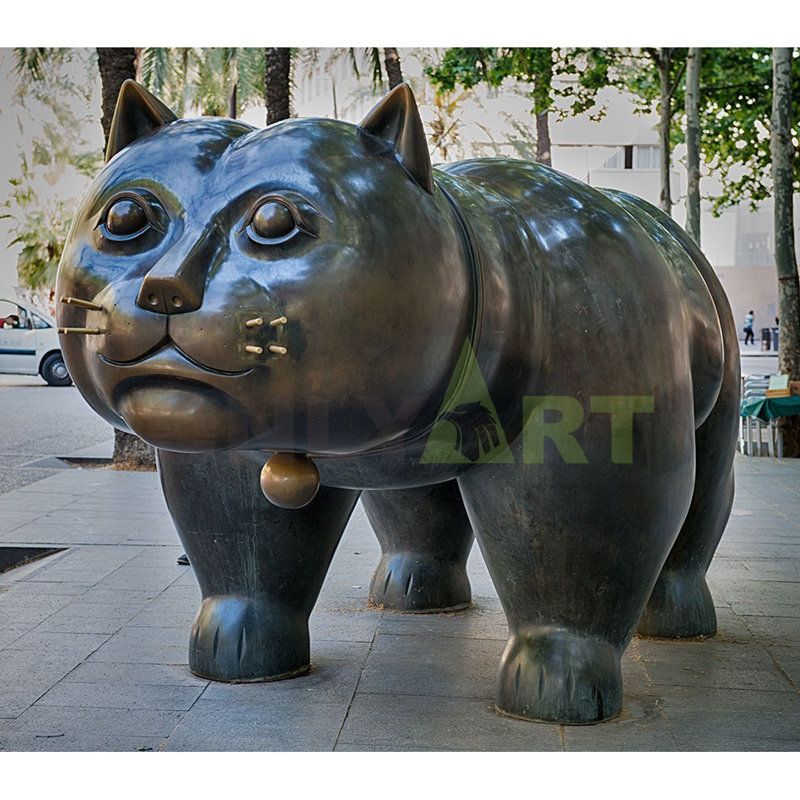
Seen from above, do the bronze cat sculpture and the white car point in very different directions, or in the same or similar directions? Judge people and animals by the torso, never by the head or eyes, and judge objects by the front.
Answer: very different directions

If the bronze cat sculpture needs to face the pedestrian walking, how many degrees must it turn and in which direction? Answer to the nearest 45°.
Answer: approximately 135° to its right

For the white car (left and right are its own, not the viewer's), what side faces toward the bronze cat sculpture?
right

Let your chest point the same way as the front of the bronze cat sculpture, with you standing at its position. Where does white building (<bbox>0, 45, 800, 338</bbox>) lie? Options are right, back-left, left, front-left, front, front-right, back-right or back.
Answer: back-right

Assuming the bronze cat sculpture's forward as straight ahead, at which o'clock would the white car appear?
The white car is roughly at 4 o'clock from the bronze cat sculpture.

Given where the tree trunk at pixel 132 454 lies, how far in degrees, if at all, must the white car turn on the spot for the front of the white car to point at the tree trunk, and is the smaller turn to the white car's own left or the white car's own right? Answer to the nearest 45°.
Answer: approximately 90° to the white car's own right

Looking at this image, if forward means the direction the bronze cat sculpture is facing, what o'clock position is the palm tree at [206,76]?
The palm tree is roughly at 4 o'clock from the bronze cat sculpture.

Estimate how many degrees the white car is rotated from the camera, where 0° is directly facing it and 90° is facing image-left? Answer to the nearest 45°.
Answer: approximately 270°

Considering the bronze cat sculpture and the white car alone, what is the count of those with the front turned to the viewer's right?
1
